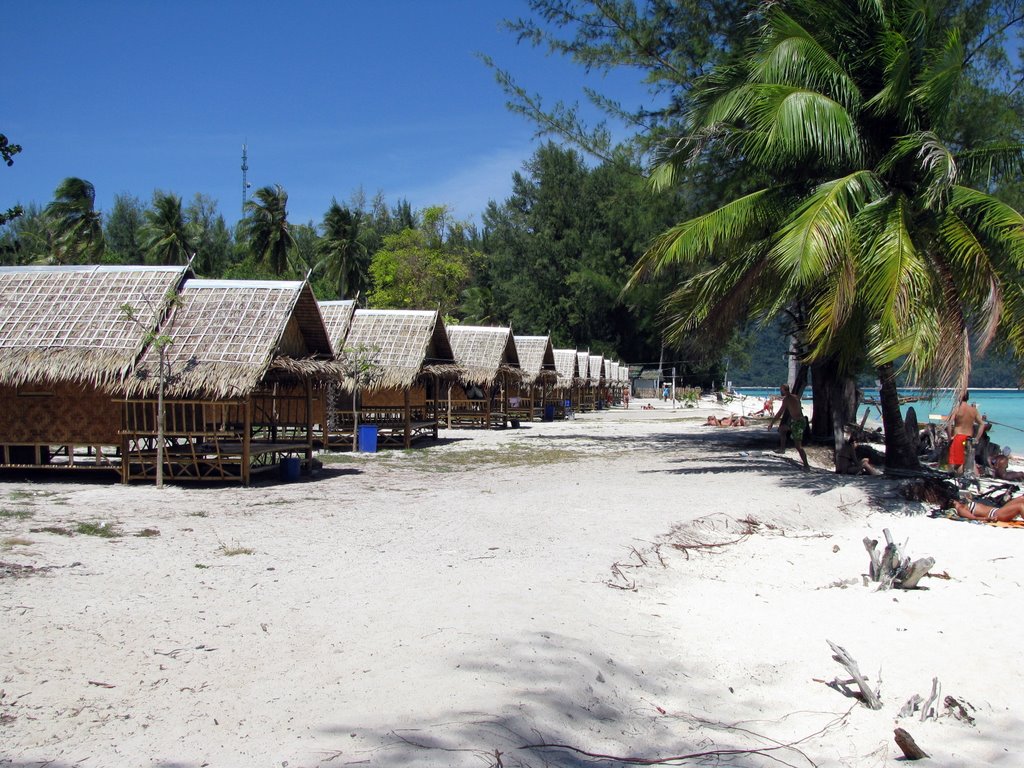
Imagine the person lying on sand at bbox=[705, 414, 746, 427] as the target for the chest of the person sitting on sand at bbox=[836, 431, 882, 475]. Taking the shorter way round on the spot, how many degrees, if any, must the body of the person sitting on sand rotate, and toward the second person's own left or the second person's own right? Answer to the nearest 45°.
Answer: approximately 90° to the second person's own left

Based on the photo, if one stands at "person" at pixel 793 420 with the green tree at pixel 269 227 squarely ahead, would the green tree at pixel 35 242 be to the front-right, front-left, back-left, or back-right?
front-left

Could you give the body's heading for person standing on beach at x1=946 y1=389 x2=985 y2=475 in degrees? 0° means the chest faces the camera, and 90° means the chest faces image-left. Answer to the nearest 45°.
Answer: approximately 180°

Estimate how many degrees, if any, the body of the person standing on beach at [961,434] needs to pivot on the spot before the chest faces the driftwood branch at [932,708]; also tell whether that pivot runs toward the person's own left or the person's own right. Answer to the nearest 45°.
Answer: approximately 180°

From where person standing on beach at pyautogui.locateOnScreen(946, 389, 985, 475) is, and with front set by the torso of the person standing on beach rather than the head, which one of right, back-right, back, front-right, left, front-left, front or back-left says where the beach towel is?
back

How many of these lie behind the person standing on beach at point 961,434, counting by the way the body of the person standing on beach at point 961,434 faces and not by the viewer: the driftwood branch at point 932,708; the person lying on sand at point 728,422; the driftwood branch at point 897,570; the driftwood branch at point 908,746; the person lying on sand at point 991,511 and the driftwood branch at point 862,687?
5
